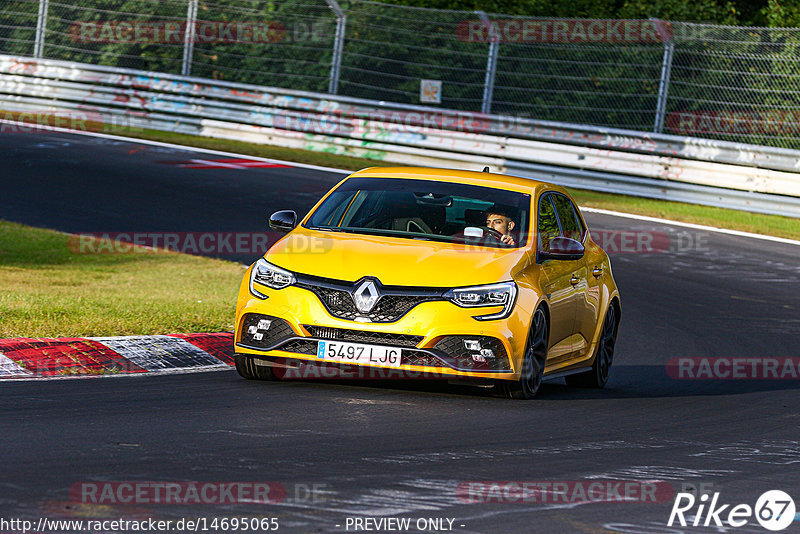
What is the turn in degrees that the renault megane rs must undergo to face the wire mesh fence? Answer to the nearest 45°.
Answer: approximately 135° to its right

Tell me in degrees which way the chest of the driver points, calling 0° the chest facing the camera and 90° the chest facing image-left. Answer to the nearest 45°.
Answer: approximately 45°

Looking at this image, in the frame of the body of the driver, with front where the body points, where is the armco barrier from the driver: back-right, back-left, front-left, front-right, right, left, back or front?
back-right

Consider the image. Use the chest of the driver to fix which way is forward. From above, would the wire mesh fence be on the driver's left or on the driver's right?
on the driver's right

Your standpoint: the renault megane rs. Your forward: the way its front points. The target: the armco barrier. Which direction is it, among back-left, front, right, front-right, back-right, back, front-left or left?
back-right

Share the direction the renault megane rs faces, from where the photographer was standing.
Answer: facing the viewer and to the left of the viewer
